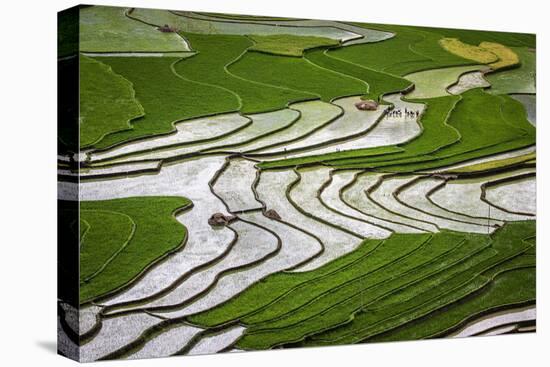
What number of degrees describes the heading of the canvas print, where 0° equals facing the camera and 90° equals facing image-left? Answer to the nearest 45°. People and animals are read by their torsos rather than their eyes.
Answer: approximately 315°
